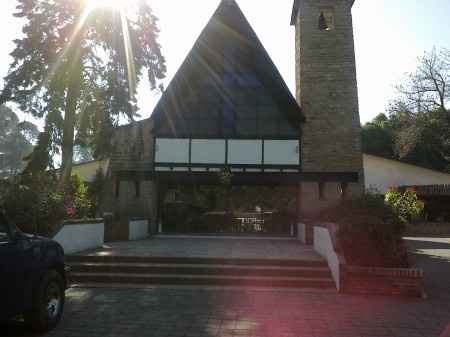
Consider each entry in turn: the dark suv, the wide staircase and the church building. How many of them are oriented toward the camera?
2

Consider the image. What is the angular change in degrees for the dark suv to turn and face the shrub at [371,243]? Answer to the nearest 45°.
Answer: approximately 45° to its right

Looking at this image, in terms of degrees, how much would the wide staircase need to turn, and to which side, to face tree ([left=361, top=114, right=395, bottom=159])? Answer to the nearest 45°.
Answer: approximately 135° to its left

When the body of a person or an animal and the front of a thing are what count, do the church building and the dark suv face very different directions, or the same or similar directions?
very different directions

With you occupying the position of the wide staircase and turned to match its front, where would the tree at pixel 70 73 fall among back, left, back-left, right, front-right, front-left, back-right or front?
back-right

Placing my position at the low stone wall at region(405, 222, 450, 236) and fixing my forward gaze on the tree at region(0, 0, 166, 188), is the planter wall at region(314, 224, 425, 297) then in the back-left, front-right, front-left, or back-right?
front-left

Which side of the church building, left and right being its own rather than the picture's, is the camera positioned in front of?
front

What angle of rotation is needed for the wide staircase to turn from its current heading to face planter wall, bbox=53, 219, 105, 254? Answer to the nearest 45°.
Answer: approximately 135° to its right

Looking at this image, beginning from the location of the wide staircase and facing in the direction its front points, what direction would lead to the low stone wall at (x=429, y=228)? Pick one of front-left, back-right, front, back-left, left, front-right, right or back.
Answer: back-left

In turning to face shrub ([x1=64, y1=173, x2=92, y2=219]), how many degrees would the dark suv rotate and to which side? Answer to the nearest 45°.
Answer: approximately 45° to its left

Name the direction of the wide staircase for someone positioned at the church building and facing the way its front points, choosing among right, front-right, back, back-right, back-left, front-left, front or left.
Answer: front

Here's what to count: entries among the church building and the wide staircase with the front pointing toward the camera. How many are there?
2

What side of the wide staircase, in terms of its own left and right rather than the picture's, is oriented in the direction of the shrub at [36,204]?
right

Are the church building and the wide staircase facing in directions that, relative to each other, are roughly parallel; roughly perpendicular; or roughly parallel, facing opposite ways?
roughly parallel

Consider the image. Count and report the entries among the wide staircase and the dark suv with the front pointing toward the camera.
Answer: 1

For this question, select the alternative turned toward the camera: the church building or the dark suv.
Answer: the church building
